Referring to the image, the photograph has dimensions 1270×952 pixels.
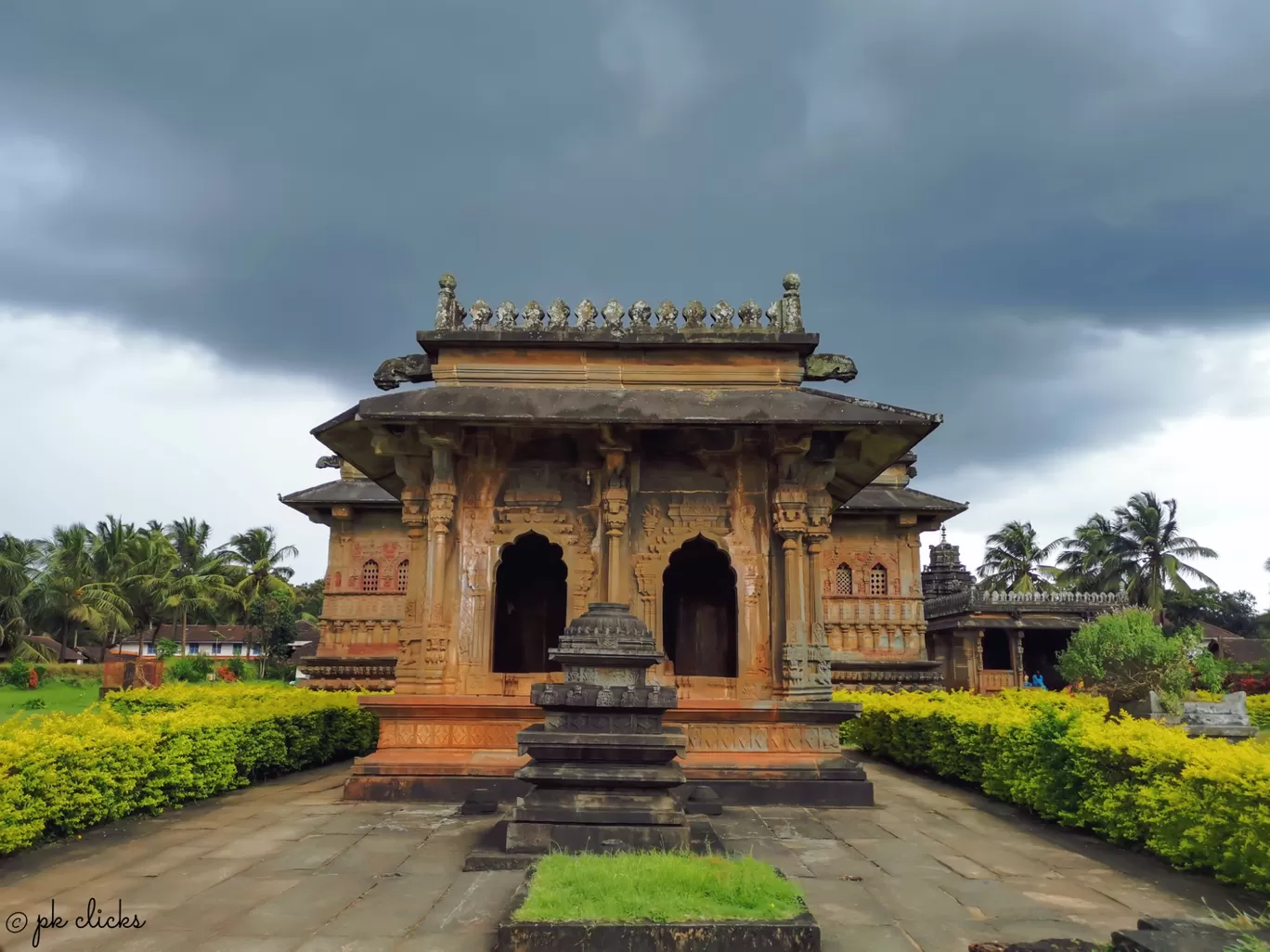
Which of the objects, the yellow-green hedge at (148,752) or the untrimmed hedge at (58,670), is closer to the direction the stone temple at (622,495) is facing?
the yellow-green hedge

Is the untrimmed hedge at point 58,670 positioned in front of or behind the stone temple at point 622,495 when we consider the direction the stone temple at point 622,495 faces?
behind

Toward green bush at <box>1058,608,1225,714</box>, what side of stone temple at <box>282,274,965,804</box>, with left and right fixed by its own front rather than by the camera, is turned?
left

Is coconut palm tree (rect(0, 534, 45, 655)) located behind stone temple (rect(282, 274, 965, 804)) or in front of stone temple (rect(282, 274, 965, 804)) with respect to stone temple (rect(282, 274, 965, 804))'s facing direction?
behind

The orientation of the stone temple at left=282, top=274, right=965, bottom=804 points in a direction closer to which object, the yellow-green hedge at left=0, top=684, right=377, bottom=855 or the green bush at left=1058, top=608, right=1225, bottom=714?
the yellow-green hedge

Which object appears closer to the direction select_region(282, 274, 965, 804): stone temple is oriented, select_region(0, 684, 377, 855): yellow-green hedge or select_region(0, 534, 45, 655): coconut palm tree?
the yellow-green hedge

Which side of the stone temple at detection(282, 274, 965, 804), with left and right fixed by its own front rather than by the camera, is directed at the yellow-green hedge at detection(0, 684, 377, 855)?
right

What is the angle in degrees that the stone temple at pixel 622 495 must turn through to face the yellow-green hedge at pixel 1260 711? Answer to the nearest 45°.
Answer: approximately 135° to its left

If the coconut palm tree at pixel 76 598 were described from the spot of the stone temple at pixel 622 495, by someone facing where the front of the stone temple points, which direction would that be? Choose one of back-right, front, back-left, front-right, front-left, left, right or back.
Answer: back-right

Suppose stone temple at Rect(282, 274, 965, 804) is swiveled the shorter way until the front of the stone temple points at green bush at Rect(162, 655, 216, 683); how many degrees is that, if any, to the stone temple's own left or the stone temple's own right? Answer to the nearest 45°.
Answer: approximately 135° to the stone temple's own right

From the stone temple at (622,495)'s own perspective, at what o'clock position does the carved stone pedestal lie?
The carved stone pedestal is roughly at 12 o'clock from the stone temple.

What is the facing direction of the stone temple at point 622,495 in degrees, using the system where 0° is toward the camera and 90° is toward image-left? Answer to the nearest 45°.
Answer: approximately 0°
